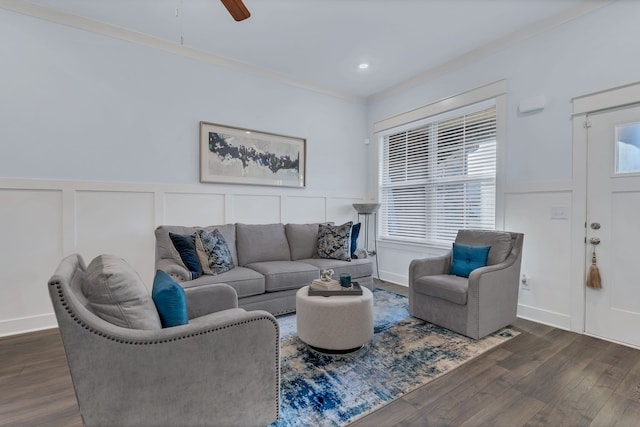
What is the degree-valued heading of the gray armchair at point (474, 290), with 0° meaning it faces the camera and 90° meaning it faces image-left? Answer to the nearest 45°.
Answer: approximately 45°

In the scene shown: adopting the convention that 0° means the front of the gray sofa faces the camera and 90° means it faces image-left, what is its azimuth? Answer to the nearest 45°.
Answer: approximately 315°

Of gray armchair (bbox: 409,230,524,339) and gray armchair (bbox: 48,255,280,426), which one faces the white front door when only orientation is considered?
gray armchair (bbox: 48,255,280,426)

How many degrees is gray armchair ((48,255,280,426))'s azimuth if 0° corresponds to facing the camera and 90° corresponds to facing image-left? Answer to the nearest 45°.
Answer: approximately 270°

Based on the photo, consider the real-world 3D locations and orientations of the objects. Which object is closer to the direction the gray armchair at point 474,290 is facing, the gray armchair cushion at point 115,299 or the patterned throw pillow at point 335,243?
the gray armchair cushion

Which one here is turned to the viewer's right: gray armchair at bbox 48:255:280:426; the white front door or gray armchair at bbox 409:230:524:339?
gray armchair at bbox 48:255:280:426

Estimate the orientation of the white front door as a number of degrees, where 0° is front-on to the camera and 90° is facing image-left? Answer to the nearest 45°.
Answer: approximately 45°

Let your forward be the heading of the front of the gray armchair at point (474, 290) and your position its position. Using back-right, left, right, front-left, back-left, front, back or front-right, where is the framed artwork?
front-right

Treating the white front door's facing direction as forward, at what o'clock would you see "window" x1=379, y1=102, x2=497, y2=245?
The window is roughly at 2 o'clock from the white front door.

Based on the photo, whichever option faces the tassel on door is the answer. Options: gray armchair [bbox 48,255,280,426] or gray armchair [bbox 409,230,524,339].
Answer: gray armchair [bbox 48,255,280,426]

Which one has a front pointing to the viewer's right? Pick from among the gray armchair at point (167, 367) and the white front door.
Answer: the gray armchair

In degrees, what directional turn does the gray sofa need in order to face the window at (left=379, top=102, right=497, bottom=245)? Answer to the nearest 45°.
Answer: approximately 45° to its left

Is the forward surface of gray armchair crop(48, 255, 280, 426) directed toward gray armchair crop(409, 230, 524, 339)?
yes
